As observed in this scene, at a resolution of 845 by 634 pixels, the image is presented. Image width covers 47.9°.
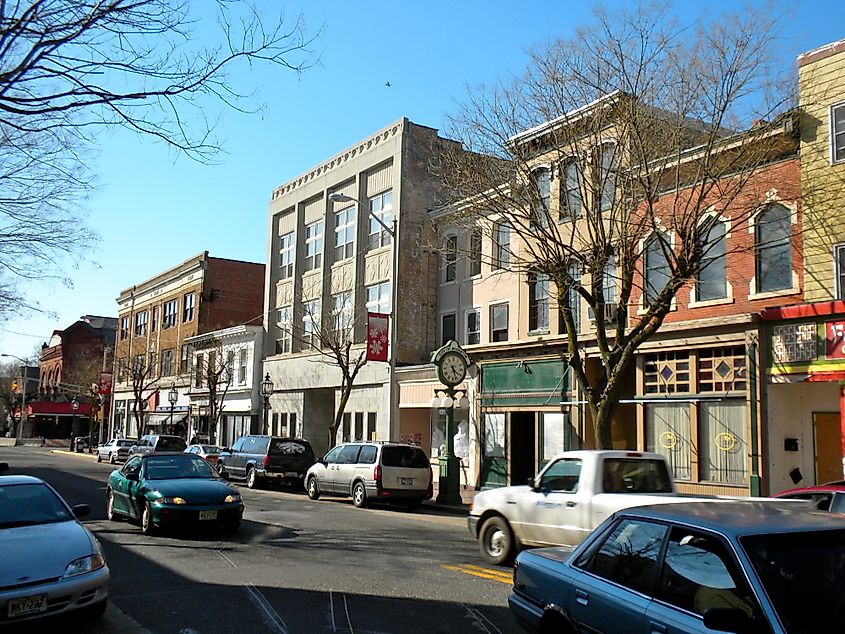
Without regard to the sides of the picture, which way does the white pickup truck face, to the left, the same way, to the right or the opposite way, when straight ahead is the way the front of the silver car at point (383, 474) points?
the same way

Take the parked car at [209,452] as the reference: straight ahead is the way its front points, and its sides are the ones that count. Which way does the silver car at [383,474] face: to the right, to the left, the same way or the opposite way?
the same way

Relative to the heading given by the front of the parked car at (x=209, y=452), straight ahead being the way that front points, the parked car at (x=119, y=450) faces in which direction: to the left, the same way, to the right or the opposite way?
the same way

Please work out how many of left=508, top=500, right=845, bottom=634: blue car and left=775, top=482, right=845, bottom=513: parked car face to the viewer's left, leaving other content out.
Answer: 1

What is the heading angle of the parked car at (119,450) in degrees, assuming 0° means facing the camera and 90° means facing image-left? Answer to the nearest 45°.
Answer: approximately 135°

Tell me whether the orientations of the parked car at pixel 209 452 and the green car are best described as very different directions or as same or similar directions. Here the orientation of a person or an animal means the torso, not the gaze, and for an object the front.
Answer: very different directions

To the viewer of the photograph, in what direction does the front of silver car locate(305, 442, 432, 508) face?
facing away from the viewer and to the left of the viewer

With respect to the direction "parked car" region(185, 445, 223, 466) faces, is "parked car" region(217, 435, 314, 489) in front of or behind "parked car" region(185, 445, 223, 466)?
behind

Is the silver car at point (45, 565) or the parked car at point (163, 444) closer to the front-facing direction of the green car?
the silver car

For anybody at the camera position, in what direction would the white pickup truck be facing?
facing away from the viewer and to the left of the viewer

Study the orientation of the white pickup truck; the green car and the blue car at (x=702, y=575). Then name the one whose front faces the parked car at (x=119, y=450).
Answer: the white pickup truck

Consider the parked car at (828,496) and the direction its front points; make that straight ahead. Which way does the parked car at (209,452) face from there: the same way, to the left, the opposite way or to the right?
the same way

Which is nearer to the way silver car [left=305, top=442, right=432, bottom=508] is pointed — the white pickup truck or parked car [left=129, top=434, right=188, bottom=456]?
the parked car

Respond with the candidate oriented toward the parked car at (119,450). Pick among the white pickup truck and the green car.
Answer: the white pickup truck
